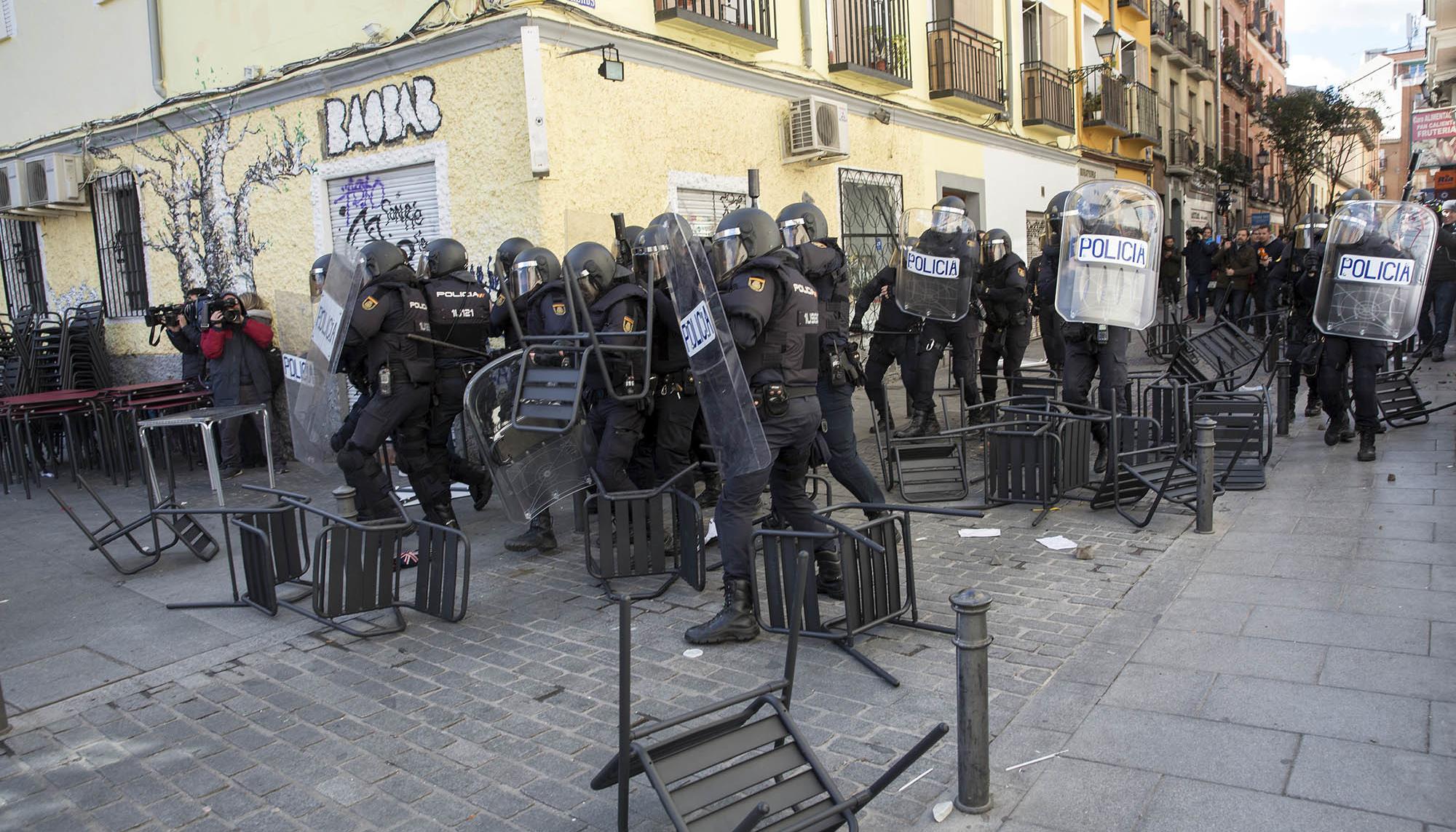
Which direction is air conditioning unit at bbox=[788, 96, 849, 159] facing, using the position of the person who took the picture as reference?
facing the viewer and to the right of the viewer

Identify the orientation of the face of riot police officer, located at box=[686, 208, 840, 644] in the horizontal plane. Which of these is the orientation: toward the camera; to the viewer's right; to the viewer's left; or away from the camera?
to the viewer's left

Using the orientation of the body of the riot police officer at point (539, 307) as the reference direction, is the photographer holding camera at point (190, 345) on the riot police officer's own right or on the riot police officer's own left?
on the riot police officer's own right

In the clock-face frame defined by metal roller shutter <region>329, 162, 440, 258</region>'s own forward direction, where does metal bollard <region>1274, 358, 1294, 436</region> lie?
The metal bollard is roughly at 8 o'clock from the metal roller shutter.

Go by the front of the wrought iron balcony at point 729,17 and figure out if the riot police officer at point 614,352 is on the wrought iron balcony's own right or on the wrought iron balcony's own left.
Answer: on the wrought iron balcony's own right

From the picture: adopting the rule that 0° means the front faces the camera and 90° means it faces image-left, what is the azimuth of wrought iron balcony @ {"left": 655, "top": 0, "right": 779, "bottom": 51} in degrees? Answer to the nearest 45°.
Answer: approximately 315°

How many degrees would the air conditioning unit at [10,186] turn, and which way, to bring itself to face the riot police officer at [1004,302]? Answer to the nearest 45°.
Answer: approximately 90° to its left

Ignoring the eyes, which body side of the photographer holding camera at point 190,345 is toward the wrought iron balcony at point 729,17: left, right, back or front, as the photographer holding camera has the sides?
back

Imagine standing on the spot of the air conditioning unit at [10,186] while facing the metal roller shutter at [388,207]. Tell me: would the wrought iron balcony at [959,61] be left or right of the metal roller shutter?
left

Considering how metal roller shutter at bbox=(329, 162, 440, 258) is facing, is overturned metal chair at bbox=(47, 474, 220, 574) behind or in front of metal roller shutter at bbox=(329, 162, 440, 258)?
in front

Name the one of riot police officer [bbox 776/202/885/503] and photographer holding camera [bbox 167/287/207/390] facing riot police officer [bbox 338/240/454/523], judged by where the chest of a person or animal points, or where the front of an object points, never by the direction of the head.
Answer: riot police officer [bbox 776/202/885/503]

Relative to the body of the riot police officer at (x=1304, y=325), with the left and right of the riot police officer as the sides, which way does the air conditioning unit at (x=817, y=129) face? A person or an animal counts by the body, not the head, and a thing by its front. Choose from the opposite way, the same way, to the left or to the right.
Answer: to the left
